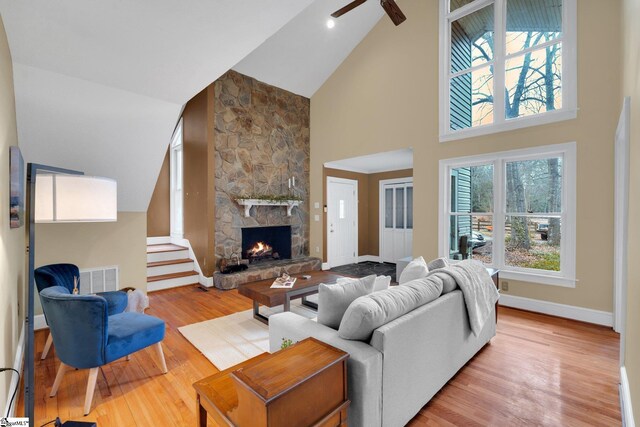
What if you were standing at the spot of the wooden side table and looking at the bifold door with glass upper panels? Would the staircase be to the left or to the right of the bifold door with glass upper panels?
left

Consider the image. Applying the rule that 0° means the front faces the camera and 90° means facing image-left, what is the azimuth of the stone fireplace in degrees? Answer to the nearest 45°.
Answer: approximately 315°

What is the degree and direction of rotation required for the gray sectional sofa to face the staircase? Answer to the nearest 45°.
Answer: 0° — it already faces it

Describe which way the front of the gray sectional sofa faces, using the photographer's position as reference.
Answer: facing away from the viewer and to the left of the viewer

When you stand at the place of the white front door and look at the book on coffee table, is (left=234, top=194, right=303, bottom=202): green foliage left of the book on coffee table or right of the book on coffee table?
right

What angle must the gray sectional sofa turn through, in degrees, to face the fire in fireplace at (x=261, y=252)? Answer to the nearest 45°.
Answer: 0° — it already faces it
